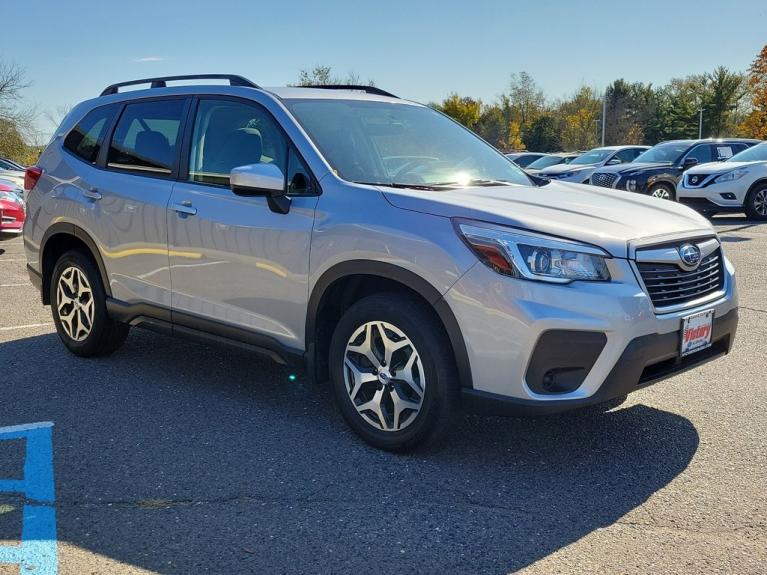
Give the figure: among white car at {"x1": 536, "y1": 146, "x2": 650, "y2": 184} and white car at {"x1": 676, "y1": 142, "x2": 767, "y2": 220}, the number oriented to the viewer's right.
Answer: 0

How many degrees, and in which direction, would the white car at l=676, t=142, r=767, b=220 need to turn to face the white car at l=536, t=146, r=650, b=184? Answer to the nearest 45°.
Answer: approximately 90° to its right

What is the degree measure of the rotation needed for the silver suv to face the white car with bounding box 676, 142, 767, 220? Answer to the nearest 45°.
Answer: approximately 90° to its left

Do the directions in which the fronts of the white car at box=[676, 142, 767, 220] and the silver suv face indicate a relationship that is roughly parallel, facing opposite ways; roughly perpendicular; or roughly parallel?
roughly perpendicular

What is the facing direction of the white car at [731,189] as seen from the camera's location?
facing the viewer and to the left of the viewer

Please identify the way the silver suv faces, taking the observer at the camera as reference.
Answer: facing the viewer and to the right of the viewer

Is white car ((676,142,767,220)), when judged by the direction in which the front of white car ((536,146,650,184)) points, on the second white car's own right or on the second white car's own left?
on the second white car's own left

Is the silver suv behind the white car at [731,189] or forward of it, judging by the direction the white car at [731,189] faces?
forward

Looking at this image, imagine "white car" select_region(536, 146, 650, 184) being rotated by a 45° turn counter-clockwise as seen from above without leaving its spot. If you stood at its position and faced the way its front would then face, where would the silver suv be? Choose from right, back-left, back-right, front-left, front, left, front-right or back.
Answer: front
